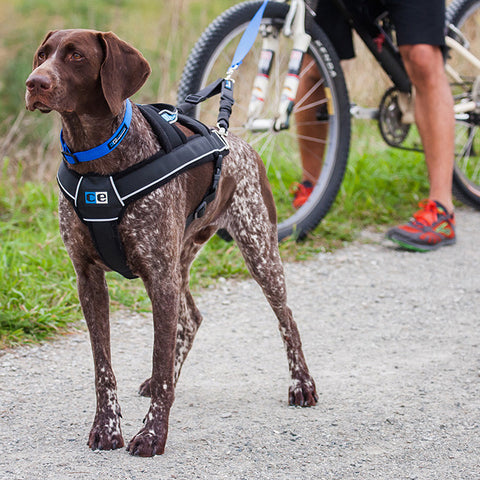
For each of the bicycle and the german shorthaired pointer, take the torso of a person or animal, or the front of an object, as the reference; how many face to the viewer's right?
0

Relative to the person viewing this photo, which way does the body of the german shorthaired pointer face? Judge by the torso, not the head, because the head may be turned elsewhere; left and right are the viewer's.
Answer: facing the viewer and to the left of the viewer

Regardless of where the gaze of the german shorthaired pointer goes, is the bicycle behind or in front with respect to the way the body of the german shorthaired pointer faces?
behind

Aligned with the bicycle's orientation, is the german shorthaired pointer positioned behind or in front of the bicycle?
in front
